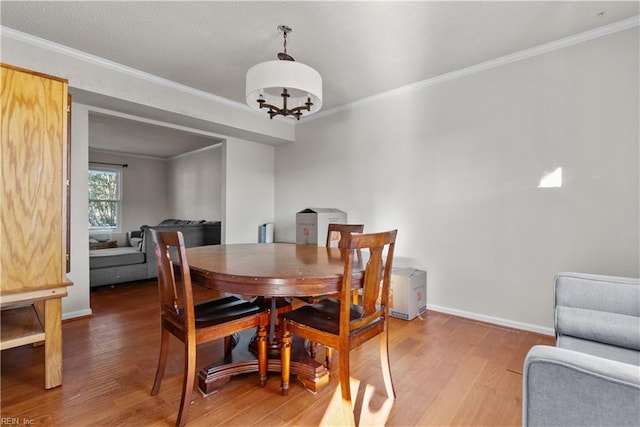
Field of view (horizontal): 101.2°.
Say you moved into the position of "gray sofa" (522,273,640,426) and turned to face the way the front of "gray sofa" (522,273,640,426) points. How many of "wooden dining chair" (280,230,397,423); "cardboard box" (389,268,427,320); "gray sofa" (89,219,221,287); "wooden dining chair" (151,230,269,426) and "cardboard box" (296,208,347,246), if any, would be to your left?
0

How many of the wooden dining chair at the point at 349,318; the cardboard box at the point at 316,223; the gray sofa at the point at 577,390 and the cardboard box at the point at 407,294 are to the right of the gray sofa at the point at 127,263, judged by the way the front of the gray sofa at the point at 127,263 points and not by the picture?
0

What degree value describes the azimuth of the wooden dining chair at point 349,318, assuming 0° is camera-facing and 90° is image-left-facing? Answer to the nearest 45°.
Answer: approximately 135°

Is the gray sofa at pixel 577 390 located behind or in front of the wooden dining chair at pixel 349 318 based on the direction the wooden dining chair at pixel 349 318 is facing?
behind

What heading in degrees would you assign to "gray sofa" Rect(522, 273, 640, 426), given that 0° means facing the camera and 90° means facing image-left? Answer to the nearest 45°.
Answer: approximately 45°

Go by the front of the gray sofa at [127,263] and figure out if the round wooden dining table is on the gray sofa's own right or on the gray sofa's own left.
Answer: on the gray sofa's own left

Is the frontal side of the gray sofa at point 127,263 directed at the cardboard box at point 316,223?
no

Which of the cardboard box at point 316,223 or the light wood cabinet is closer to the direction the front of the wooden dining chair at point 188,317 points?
the cardboard box

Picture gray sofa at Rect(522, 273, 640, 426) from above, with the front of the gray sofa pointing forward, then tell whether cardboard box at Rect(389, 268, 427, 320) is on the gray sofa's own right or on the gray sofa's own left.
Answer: on the gray sofa's own right

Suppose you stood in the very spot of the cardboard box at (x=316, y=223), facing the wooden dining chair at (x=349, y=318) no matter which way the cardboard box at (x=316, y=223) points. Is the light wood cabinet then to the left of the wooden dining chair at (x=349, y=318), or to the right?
right

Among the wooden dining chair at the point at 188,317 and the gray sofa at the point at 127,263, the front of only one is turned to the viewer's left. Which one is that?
the gray sofa

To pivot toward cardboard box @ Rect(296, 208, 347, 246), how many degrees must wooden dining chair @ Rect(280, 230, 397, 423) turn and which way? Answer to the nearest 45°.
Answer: approximately 45° to its right

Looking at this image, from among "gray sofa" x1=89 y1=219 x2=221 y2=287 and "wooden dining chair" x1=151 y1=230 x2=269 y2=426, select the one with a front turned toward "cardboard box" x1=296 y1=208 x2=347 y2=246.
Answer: the wooden dining chair

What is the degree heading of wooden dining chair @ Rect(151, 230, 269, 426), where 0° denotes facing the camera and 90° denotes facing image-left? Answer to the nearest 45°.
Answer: approximately 225°
